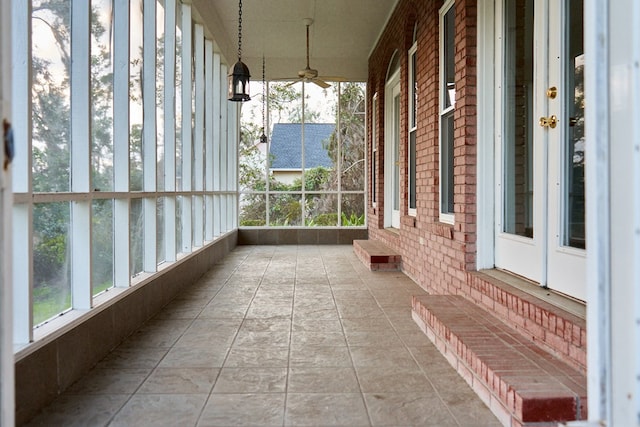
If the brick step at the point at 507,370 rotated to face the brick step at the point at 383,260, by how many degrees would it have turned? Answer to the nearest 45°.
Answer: approximately 90° to its right

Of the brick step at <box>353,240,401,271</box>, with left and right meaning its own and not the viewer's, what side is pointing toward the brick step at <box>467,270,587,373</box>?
left

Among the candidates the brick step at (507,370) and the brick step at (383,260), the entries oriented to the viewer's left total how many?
2

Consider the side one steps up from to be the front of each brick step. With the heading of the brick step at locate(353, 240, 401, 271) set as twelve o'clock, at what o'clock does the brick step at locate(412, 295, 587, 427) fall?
the brick step at locate(412, 295, 587, 427) is roughly at 9 o'clock from the brick step at locate(353, 240, 401, 271).

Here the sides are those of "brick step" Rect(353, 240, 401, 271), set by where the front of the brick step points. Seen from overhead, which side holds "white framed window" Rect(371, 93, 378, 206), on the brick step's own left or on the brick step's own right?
on the brick step's own right

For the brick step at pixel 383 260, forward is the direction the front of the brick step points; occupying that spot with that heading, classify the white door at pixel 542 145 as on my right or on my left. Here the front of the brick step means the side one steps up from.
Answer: on my left

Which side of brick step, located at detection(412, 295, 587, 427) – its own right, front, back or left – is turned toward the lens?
left

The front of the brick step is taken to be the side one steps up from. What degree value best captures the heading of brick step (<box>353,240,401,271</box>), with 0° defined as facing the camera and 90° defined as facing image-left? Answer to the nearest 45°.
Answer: approximately 90°

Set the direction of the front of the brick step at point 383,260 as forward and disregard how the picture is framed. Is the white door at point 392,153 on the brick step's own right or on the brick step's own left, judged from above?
on the brick step's own right
